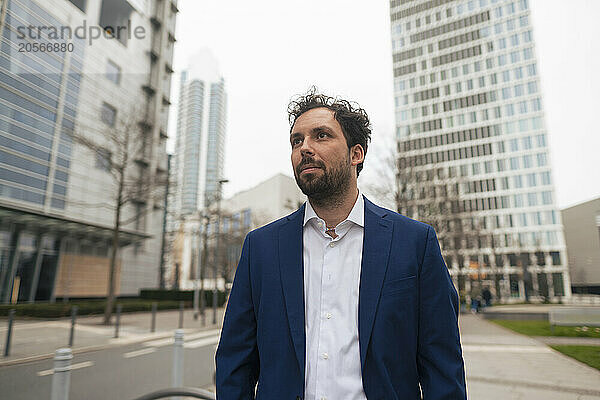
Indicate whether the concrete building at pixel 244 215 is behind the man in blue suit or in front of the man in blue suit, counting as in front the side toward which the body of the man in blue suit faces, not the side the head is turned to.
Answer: behind

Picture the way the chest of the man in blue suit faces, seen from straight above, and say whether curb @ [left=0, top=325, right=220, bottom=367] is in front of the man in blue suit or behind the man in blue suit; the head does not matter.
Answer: behind

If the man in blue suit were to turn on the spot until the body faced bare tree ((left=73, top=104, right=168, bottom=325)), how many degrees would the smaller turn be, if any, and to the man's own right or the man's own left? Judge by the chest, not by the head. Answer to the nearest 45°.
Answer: approximately 135° to the man's own right

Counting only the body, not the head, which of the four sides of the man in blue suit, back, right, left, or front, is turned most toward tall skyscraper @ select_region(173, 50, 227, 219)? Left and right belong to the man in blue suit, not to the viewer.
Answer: back

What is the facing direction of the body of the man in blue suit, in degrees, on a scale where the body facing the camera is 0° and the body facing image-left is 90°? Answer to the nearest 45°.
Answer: approximately 0°

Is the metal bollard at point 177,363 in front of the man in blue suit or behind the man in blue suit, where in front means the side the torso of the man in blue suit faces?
behind
